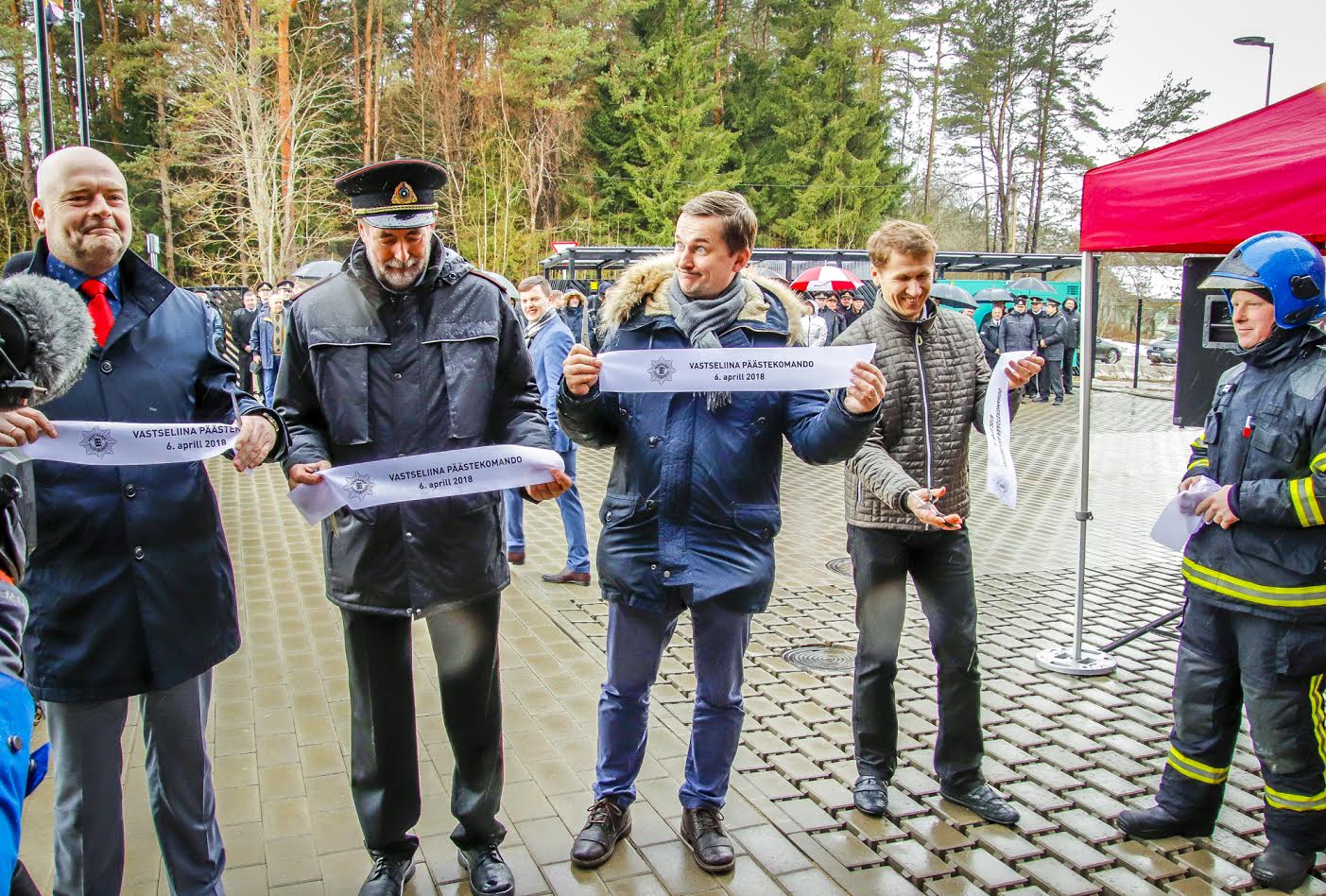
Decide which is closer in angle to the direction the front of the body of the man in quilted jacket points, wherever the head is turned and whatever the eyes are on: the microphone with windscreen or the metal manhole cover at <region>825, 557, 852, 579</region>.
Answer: the microphone with windscreen

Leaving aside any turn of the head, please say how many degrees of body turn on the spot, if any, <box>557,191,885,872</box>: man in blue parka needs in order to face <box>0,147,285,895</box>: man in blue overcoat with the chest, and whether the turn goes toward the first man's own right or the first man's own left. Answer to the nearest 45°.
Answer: approximately 45° to the first man's own right

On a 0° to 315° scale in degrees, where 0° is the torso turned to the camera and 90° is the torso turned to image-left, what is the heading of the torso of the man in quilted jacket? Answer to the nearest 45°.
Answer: approximately 0°

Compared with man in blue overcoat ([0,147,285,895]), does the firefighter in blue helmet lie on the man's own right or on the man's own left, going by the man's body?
on the man's own left

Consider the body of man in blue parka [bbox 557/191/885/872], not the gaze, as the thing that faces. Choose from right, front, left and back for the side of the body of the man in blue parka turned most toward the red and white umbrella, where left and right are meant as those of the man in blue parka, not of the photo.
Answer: back

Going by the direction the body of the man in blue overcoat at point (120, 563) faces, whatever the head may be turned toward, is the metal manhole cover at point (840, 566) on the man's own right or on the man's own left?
on the man's own left

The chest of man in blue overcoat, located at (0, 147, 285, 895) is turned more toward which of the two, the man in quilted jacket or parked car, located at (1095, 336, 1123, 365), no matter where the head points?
the man in quilted jacket

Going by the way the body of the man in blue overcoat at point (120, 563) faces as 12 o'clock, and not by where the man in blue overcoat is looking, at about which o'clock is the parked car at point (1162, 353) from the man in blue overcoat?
The parked car is roughly at 8 o'clock from the man in blue overcoat.

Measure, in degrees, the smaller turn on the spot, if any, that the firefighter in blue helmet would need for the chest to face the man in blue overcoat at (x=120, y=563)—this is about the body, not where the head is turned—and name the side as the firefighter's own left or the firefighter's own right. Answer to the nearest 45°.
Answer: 0° — they already face them

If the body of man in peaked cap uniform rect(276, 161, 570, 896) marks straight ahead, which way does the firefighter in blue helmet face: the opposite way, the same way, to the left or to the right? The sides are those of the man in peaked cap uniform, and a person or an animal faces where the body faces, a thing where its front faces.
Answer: to the right

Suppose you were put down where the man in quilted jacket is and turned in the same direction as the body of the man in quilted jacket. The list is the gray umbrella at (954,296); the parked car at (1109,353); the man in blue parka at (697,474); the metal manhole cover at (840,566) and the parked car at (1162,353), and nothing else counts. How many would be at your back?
4

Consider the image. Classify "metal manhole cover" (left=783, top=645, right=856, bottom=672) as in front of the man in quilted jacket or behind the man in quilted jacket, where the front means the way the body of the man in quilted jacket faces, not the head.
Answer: behind
